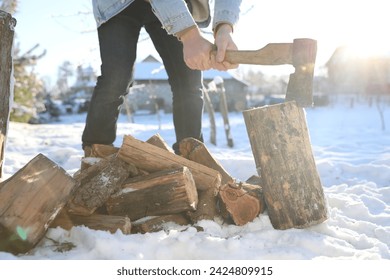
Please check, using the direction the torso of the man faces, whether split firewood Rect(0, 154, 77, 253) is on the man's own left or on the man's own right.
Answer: on the man's own right

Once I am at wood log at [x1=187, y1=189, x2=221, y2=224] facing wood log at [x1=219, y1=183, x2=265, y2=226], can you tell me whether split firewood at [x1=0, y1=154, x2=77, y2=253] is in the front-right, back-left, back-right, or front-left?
back-right

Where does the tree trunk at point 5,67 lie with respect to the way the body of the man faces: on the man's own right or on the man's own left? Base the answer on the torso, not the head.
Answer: on the man's own right

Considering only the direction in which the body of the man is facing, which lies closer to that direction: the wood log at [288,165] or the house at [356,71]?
the wood log

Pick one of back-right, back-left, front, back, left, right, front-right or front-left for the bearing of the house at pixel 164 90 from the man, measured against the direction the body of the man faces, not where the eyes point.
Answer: back-left

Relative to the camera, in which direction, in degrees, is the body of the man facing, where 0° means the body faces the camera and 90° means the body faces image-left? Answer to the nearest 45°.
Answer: approximately 315°

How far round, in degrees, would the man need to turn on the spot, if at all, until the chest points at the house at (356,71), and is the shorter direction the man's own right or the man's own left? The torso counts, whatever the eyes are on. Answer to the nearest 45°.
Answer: approximately 90° to the man's own left

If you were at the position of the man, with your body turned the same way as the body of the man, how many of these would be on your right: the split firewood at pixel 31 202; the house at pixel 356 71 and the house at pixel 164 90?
1
